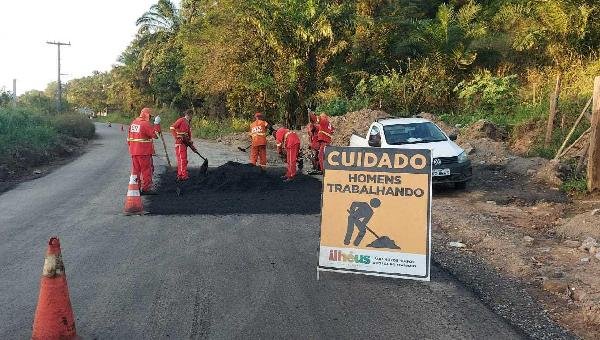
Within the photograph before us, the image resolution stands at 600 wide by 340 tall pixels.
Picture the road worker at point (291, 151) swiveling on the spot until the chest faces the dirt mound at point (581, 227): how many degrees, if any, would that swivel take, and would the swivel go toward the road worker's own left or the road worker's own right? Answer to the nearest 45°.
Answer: approximately 135° to the road worker's own left

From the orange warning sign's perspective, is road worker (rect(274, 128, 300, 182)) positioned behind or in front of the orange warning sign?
behind

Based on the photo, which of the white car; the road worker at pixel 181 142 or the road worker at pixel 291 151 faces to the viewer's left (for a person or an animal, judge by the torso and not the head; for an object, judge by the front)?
the road worker at pixel 291 151

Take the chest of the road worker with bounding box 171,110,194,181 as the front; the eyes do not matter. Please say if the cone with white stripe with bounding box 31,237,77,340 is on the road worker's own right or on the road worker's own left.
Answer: on the road worker's own right

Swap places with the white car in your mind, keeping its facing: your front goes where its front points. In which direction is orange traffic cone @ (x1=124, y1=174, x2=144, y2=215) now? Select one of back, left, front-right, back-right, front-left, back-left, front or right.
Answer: right

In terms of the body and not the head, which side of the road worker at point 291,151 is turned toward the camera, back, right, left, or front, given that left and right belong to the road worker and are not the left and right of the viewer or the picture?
left

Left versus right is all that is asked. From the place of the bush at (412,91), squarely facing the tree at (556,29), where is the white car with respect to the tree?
right

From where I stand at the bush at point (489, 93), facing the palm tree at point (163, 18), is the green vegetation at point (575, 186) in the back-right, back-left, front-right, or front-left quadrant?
back-left

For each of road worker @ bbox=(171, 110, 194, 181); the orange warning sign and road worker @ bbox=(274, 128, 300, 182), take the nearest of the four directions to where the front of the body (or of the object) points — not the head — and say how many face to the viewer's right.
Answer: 1
